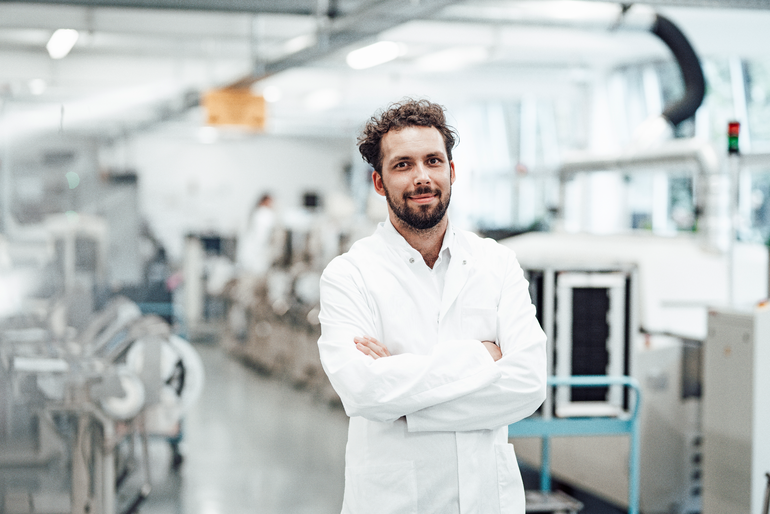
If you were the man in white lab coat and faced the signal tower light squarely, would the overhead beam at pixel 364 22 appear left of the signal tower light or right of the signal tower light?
left

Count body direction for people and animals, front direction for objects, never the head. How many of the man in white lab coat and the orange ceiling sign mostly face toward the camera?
2

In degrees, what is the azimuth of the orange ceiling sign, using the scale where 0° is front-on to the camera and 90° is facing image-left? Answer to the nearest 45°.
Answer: approximately 0°

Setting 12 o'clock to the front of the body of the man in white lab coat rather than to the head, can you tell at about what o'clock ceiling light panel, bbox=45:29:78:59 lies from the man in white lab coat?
The ceiling light panel is roughly at 5 o'clock from the man in white lab coat.

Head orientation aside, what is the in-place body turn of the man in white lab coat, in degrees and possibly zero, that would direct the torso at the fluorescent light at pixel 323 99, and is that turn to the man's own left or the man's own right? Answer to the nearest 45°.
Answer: approximately 180°

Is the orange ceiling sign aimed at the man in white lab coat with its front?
yes

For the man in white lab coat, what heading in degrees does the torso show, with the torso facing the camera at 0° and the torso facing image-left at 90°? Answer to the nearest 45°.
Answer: approximately 0°

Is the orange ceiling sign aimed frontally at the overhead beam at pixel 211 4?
yes

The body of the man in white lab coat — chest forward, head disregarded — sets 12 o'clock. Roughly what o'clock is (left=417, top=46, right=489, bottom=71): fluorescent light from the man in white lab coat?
The fluorescent light is roughly at 6 o'clock from the man in white lab coat.
